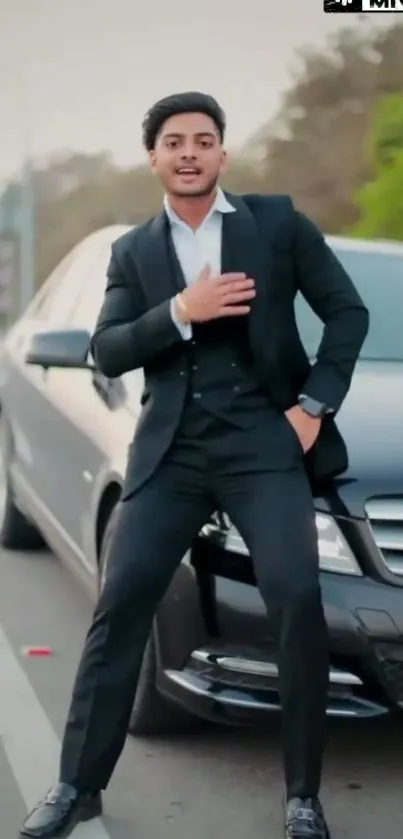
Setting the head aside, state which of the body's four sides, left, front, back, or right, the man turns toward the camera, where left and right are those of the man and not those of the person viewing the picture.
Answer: front

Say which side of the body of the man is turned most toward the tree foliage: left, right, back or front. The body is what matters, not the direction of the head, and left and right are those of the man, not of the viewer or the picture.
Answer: back

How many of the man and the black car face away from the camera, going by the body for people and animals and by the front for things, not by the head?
0

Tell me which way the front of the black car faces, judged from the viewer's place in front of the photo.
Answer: facing the viewer and to the right of the viewer

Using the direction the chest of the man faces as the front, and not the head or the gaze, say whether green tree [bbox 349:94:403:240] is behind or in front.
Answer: behind

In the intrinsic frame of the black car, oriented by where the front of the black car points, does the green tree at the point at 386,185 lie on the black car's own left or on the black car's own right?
on the black car's own left

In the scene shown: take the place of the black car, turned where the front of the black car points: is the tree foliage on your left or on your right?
on your left
